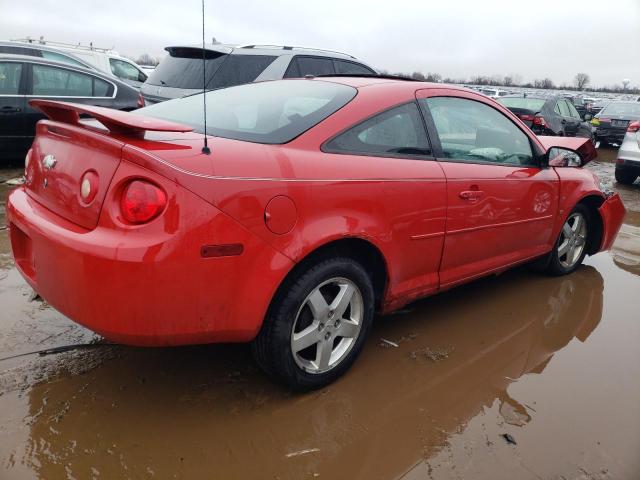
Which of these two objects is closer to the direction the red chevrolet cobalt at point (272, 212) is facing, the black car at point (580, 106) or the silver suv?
the black car

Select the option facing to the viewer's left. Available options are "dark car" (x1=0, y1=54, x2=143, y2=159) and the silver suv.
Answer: the dark car

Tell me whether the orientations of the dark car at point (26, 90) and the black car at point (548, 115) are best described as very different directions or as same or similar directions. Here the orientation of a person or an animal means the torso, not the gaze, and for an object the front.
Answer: very different directions

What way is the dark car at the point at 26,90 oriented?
to the viewer's left

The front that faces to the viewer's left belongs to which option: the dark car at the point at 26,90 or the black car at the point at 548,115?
the dark car

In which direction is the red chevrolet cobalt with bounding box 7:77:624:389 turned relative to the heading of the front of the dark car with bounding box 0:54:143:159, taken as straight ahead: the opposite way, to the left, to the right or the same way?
the opposite way

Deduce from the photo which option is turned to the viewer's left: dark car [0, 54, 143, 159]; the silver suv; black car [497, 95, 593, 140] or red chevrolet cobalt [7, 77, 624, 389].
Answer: the dark car

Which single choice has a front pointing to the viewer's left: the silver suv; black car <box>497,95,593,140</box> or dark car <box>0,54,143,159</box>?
the dark car

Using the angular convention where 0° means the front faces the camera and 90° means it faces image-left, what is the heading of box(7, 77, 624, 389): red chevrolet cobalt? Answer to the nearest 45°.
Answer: approximately 225°

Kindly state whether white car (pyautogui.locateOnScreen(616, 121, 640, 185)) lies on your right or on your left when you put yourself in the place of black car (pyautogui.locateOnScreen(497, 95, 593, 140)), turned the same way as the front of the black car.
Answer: on your right

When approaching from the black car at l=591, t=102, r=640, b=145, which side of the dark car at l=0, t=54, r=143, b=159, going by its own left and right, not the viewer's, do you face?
back

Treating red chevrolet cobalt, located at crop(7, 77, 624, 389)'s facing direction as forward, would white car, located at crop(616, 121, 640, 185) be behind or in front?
in front
